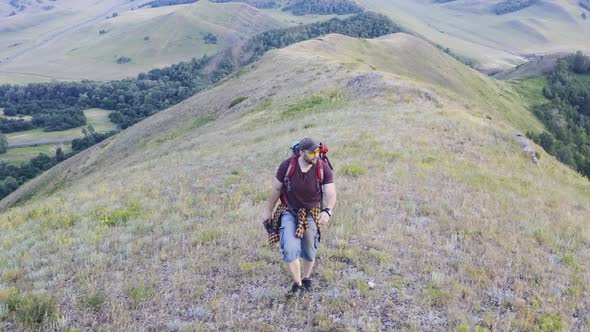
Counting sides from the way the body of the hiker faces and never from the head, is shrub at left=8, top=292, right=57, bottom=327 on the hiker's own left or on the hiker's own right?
on the hiker's own right

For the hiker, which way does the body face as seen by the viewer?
toward the camera
